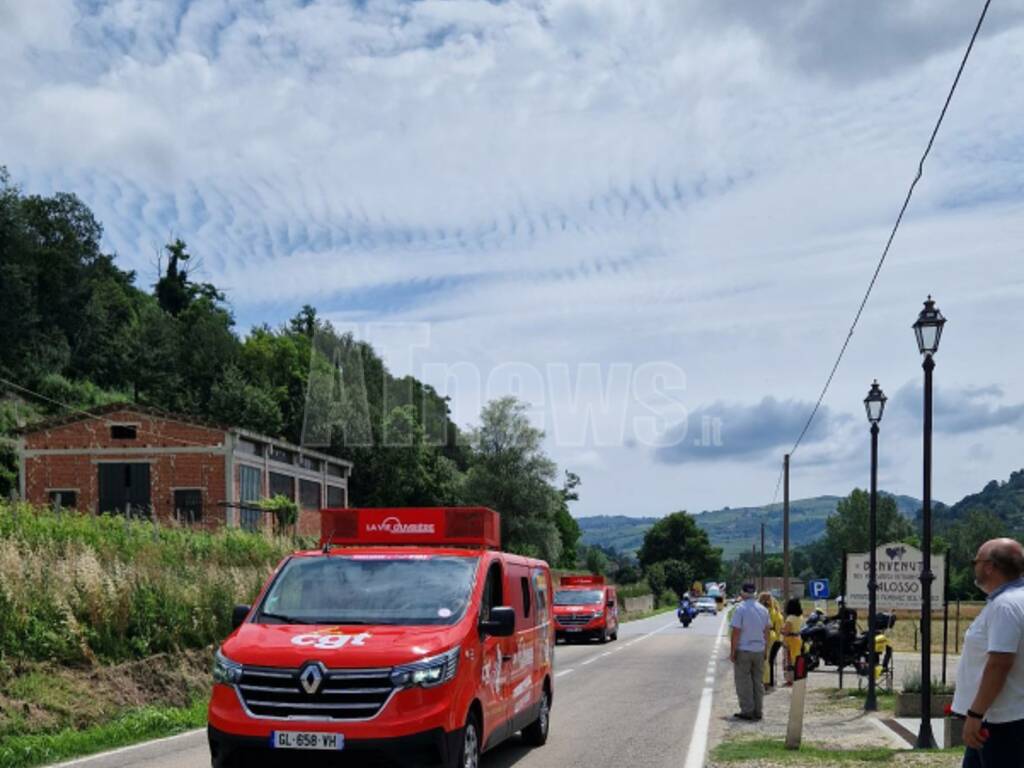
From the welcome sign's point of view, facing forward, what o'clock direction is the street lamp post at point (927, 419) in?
The street lamp post is roughly at 12 o'clock from the welcome sign.

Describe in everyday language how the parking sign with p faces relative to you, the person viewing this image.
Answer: facing the viewer

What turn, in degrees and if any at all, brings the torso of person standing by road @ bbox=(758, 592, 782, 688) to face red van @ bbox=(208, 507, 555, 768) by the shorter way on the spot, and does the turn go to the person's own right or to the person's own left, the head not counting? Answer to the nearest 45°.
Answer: approximately 90° to the person's own left

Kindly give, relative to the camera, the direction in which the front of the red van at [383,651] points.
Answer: facing the viewer and to the left of the viewer

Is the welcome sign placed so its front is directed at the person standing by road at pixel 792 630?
no

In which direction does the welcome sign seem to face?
toward the camera

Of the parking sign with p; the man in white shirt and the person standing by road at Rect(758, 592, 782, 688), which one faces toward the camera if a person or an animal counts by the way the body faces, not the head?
the parking sign with p

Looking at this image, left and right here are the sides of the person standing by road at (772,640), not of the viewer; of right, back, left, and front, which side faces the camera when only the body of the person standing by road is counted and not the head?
back

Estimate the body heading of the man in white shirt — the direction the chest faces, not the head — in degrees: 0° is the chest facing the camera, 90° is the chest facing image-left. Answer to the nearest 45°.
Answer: approximately 90°

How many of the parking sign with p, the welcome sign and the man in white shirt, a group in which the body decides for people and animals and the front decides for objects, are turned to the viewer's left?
1

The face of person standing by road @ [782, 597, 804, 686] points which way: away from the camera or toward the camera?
away from the camera

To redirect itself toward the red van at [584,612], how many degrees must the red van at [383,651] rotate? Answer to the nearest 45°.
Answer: approximately 135° to its right

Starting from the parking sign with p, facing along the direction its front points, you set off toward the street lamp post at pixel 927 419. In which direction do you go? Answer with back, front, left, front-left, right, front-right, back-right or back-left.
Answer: front
